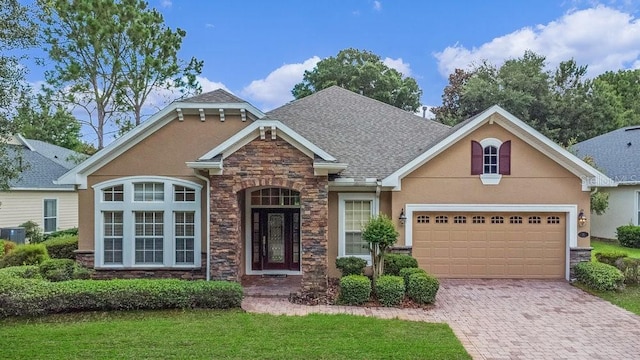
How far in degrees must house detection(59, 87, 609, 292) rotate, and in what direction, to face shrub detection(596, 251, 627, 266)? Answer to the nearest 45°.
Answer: approximately 90° to its left

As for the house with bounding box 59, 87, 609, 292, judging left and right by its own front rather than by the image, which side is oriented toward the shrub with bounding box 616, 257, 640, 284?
left

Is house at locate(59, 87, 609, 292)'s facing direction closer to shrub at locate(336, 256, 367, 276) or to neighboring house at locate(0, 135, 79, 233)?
the shrub

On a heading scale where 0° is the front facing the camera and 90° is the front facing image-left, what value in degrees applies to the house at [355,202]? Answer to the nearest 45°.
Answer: approximately 0°

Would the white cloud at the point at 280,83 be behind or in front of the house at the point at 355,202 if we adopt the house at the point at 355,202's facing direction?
behind

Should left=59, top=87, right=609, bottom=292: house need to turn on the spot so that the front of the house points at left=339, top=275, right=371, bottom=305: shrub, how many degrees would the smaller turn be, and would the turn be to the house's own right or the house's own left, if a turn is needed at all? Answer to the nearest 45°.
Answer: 0° — it already faces it

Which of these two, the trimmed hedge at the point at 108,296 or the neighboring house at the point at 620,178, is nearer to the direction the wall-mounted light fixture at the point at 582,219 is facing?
the trimmed hedge
